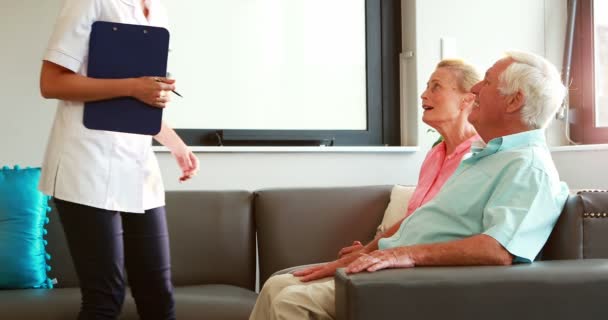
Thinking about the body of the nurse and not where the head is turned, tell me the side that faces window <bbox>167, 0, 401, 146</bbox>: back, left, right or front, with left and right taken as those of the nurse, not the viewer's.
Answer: left

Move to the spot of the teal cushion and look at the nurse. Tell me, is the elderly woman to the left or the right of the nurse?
left

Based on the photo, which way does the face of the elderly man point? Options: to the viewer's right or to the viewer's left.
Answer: to the viewer's left

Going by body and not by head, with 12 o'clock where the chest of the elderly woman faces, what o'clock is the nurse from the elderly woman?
The nurse is roughly at 12 o'clock from the elderly woman.

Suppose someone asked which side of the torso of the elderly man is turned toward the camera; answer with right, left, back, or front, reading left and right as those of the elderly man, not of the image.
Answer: left

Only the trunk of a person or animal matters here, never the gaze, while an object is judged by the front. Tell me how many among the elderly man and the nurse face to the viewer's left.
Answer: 1

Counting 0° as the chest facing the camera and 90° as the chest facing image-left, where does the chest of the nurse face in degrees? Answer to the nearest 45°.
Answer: approximately 315°

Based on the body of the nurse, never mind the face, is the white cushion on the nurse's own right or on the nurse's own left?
on the nurse's own left

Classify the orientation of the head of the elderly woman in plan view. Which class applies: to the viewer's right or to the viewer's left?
to the viewer's left

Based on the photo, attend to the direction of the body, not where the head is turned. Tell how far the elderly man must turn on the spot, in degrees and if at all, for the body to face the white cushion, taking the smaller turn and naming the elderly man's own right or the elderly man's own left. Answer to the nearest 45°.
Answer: approximately 90° to the elderly man's own right

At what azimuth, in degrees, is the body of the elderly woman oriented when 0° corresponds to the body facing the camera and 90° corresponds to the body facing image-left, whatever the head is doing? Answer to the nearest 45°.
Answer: approximately 45°

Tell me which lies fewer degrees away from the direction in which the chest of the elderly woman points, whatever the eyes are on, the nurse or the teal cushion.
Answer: the nurse

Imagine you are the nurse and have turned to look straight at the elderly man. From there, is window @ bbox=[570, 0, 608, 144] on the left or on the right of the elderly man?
left
